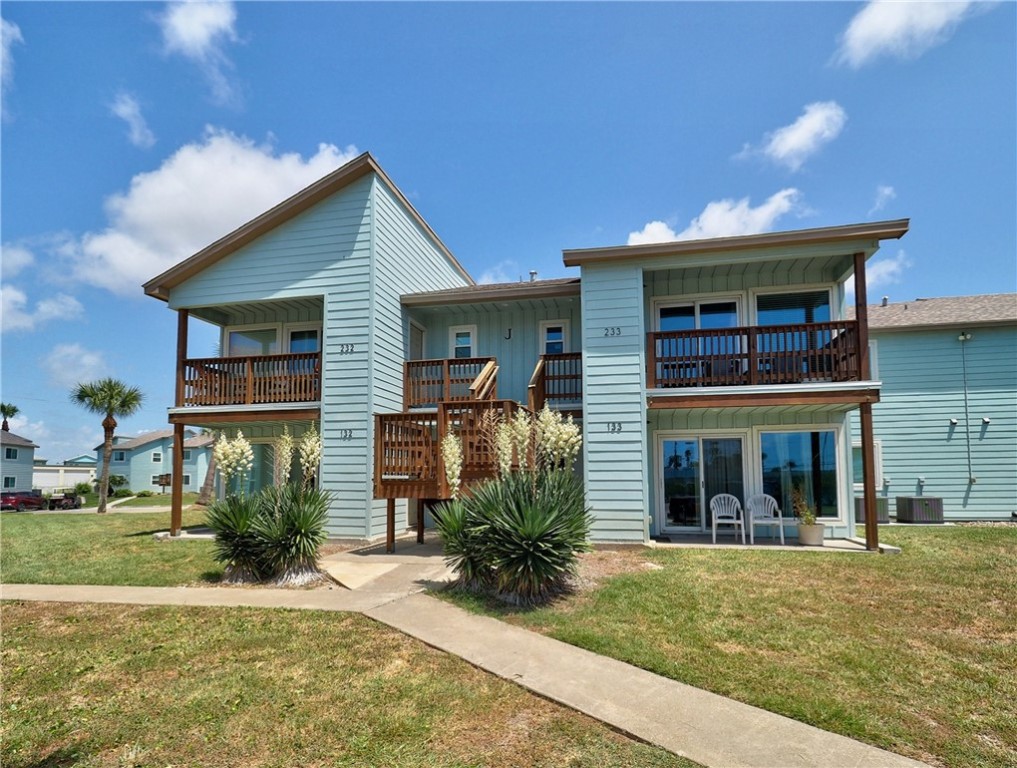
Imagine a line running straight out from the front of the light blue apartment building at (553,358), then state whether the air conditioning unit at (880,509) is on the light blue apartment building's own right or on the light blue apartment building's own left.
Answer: on the light blue apartment building's own left

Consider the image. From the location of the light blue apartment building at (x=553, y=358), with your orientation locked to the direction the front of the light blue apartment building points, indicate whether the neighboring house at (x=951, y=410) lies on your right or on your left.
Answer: on your left

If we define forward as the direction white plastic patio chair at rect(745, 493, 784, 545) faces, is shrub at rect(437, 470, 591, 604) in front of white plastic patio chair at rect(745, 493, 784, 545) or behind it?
in front

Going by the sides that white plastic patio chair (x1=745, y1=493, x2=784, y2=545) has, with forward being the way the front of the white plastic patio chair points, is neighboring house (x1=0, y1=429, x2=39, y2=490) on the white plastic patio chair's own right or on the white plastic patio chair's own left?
on the white plastic patio chair's own right

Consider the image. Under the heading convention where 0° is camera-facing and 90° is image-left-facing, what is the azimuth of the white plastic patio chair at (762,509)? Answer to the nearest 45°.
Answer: approximately 0°

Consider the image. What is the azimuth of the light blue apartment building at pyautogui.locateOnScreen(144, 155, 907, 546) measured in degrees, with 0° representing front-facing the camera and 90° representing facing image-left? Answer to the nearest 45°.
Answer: approximately 0°

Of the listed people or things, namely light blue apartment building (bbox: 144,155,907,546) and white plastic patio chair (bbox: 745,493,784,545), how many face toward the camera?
2

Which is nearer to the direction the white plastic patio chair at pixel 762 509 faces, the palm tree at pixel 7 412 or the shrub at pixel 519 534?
the shrub

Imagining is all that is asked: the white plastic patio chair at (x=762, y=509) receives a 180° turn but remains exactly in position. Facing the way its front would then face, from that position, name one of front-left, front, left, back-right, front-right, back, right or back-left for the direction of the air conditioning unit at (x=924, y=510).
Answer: front-right
